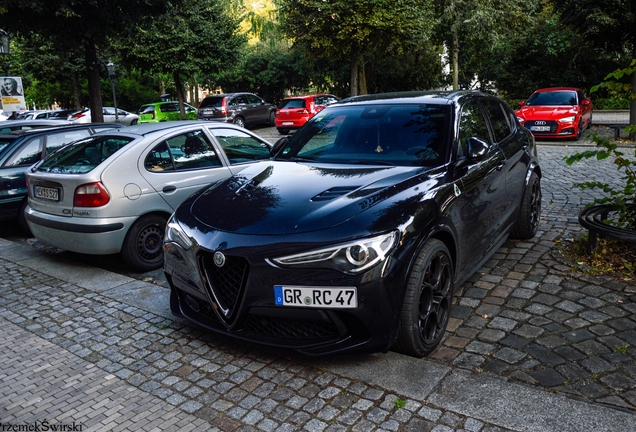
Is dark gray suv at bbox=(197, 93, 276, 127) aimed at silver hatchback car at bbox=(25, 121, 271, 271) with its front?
no

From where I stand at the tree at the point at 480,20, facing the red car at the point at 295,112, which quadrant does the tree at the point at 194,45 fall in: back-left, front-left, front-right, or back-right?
front-right

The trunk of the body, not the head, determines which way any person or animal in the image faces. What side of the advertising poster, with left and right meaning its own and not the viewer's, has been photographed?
front

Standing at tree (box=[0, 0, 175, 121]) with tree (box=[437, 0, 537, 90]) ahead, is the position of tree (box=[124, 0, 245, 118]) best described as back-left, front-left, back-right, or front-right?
front-left

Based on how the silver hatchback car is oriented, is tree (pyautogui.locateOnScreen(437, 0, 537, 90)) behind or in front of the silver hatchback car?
in front

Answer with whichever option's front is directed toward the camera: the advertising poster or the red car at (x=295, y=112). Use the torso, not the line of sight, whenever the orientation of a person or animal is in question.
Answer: the advertising poster

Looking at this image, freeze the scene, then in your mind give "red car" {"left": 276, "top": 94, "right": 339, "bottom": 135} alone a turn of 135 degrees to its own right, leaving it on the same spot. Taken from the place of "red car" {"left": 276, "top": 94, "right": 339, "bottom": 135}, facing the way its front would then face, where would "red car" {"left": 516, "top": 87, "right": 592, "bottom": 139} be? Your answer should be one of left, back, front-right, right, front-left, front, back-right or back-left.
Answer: front-left

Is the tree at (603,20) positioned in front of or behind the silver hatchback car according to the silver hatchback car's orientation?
in front

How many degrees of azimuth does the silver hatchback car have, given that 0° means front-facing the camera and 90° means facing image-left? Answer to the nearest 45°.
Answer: approximately 225°

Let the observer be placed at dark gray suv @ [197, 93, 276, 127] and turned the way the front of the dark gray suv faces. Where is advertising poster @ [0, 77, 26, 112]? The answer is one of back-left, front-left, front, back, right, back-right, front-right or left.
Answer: back

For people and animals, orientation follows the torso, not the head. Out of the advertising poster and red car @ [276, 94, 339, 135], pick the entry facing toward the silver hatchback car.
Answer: the advertising poster

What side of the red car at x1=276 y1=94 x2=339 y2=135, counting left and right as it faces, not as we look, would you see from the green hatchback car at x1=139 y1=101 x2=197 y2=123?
left

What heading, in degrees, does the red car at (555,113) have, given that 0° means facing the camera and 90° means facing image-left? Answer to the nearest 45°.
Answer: approximately 45°

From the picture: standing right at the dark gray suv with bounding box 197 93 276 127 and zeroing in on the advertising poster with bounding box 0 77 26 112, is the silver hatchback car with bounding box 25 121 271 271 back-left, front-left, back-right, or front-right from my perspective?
front-left

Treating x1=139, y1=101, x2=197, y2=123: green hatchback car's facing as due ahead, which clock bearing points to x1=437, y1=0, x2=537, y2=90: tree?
The tree is roughly at 2 o'clock from the green hatchback car.

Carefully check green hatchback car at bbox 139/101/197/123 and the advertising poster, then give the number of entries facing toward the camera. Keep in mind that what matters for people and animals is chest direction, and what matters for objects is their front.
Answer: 1

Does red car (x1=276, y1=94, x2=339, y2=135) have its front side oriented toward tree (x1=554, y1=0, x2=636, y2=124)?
no
